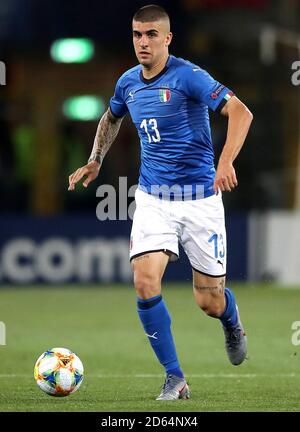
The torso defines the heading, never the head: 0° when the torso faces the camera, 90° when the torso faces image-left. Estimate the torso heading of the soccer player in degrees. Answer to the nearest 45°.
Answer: approximately 45°
